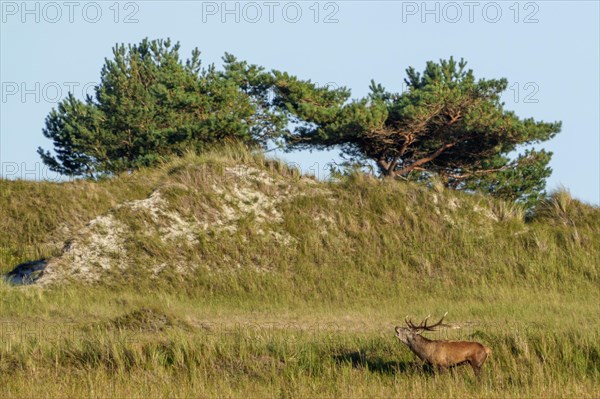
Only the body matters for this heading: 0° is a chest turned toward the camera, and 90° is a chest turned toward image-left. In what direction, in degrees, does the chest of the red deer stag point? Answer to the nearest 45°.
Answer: approximately 90°

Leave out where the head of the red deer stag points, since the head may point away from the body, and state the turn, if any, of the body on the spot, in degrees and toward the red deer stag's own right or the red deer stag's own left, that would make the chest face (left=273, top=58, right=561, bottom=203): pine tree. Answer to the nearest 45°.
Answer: approximately 90° to the red deer stag's own right
